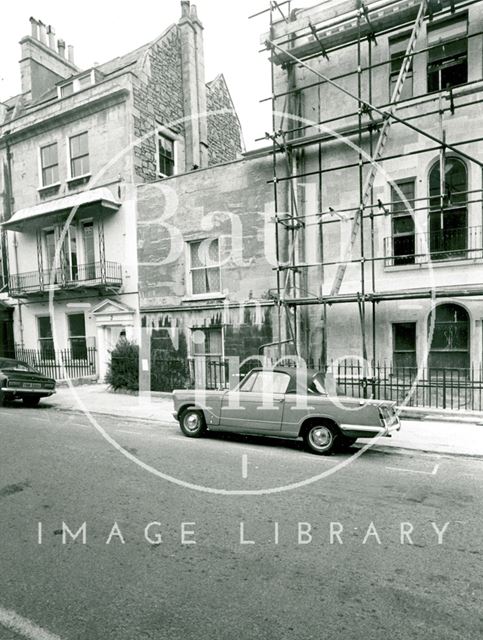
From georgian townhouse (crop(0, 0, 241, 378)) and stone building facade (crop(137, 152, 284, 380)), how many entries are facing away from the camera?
0

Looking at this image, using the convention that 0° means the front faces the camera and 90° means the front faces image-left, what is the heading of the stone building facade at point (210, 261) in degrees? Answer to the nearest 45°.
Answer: approximately 45°

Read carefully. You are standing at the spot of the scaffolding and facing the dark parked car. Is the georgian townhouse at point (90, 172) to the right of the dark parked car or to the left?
right

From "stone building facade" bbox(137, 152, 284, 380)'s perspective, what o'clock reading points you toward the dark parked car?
The dark parked car is roughly at 1 o'clock from the stone building facade.

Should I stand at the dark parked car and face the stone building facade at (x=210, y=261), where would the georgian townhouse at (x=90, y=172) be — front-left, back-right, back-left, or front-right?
front-left

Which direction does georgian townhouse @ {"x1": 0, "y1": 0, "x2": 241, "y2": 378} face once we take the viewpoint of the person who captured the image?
facing the viewer and to the left of the viewer

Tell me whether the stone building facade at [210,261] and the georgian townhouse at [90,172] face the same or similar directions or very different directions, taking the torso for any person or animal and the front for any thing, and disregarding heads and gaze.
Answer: same or similar directions

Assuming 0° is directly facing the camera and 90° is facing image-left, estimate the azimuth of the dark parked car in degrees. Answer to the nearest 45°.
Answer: approximately 135°

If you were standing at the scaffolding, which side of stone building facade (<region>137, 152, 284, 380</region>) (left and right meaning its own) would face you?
left

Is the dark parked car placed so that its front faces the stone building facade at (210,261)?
no

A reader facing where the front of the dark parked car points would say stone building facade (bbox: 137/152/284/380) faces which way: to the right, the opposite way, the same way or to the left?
to the left

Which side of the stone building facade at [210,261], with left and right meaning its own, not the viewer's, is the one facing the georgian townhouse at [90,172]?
right

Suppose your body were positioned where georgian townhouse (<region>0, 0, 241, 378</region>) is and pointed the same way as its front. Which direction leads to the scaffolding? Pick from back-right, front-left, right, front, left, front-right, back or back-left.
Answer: left

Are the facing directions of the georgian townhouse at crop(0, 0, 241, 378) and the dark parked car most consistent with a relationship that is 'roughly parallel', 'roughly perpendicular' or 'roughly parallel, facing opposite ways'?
roughly perpendicular

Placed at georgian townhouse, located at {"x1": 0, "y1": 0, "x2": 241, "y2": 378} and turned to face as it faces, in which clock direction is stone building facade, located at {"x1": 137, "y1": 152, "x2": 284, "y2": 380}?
The stone building facade is roughly at 9 o'clock from the georgian townhouse.
